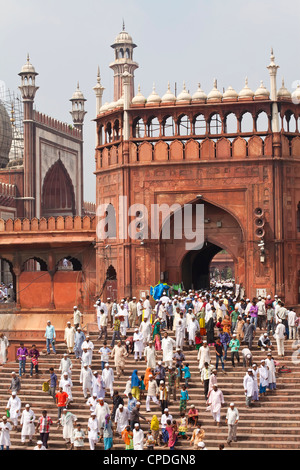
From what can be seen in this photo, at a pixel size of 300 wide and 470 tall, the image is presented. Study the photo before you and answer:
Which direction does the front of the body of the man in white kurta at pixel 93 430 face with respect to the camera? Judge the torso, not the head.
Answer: toward the camera

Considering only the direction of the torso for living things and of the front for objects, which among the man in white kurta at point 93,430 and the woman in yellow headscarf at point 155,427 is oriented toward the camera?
the man in white kurta

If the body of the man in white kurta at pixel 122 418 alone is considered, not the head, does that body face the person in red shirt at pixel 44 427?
no

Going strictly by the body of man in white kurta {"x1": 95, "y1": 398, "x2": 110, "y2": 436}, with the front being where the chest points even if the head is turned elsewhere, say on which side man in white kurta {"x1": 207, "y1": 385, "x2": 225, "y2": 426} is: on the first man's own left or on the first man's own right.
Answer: on the first man's own left

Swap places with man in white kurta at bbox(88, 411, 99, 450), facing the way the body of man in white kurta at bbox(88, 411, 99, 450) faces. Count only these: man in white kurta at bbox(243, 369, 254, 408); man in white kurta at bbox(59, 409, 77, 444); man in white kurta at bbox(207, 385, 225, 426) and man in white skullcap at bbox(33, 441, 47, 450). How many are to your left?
2

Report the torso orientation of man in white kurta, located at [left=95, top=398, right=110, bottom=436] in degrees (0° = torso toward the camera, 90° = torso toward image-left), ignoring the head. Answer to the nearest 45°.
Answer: approximately 0°

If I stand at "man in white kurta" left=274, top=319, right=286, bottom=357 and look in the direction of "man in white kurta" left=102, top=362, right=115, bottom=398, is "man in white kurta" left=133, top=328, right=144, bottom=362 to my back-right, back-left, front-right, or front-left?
front-right

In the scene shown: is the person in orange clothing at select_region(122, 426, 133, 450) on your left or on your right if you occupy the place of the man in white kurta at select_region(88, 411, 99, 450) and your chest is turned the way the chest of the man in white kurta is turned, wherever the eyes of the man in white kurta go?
on your left

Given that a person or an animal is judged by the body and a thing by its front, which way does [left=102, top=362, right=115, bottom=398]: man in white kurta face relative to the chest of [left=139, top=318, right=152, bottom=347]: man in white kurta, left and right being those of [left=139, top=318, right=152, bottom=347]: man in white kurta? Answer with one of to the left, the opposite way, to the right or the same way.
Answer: the same way

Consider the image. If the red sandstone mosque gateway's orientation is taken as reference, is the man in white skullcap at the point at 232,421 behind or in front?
in front

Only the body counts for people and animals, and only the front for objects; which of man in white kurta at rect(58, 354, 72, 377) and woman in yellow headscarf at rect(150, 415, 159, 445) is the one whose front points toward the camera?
the man in white kurta

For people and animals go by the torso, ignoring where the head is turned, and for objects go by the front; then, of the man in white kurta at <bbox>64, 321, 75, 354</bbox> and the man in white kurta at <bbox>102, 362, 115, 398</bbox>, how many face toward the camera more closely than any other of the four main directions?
2

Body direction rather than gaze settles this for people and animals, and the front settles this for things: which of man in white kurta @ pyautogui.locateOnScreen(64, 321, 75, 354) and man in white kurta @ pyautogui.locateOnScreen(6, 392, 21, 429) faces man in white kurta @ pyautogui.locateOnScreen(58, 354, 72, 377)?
man in white kurta @ pyautogui.locateOnScreen(64, 321, 75, 354)

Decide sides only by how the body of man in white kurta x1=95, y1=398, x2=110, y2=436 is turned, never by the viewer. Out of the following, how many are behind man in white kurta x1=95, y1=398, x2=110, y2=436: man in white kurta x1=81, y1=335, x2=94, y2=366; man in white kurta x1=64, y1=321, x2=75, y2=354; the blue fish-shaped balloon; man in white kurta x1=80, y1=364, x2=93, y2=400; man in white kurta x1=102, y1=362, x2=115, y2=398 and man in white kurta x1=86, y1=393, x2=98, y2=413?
6
